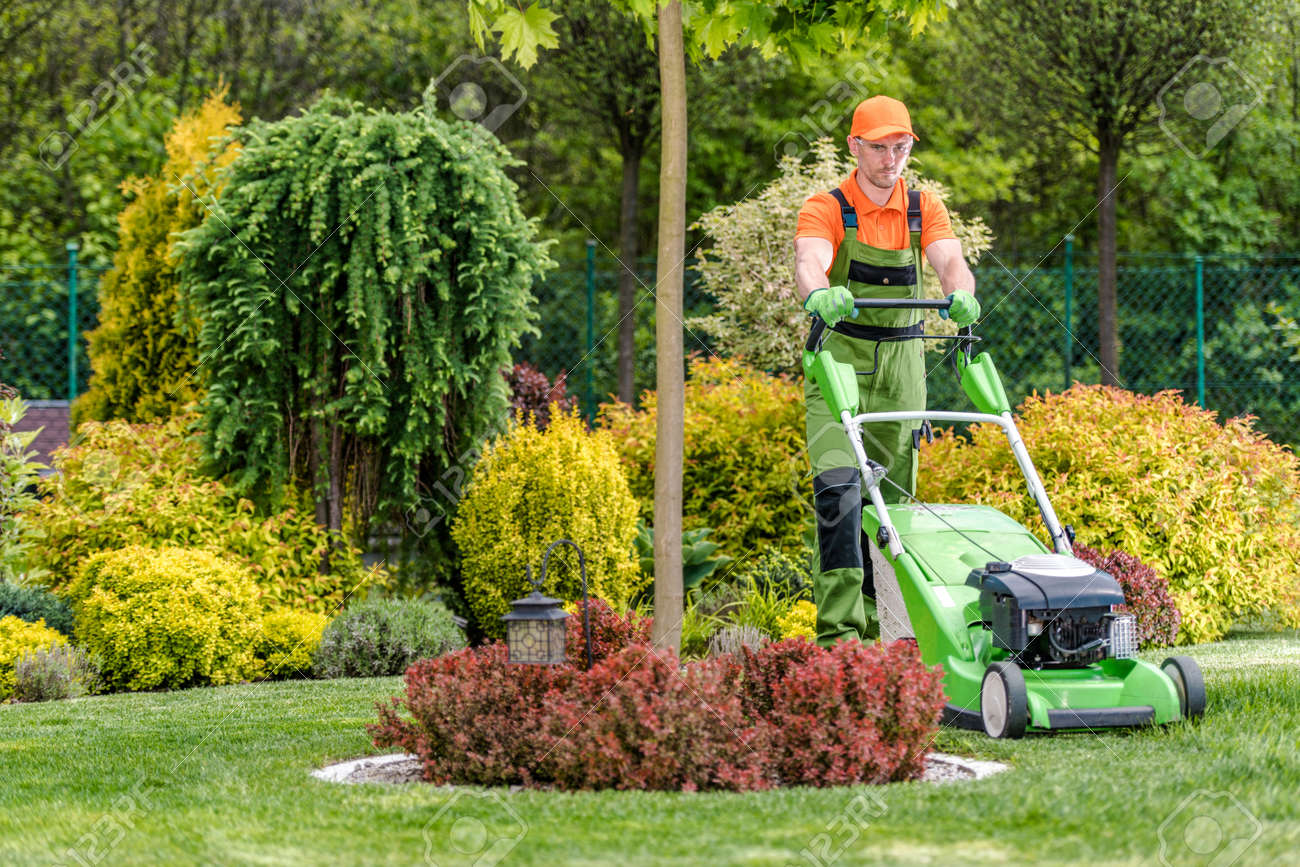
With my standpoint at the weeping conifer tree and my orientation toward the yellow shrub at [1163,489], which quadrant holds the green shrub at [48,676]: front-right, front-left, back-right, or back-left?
back-right

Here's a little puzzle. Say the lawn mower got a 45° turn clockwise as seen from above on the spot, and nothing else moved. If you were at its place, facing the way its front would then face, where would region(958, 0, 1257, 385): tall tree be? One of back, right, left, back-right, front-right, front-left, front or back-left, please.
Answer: back

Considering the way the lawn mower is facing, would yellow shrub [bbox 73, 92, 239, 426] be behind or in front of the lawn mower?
behind

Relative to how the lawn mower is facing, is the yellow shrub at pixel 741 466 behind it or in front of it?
behind

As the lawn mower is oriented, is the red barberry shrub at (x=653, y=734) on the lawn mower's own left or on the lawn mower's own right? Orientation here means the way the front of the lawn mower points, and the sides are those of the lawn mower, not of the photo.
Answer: on the lawn mower's own right

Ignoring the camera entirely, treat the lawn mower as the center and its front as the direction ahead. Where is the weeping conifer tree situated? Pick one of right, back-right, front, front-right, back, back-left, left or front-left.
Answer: back

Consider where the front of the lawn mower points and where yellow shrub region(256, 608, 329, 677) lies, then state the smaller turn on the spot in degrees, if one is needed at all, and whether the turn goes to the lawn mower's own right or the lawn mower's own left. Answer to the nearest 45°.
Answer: approximately 180°

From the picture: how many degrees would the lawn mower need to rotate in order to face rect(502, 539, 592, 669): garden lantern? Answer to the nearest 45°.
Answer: approximately 90° to its right

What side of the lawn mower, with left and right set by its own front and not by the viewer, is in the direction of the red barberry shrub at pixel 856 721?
right

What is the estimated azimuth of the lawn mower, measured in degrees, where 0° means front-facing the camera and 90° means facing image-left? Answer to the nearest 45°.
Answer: approximately 315°

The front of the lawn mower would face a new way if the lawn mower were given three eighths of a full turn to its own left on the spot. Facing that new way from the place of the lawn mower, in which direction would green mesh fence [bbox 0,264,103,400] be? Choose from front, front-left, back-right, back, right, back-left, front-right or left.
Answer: front-left

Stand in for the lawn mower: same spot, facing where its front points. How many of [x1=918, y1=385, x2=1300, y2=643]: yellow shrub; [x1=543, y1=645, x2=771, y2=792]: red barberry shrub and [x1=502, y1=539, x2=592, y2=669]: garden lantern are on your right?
2

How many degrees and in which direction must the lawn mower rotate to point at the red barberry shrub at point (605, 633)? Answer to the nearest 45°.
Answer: approximately 135° to its right

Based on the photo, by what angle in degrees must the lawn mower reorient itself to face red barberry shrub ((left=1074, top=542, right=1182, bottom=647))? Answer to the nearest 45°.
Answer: approximately 135° to its left
